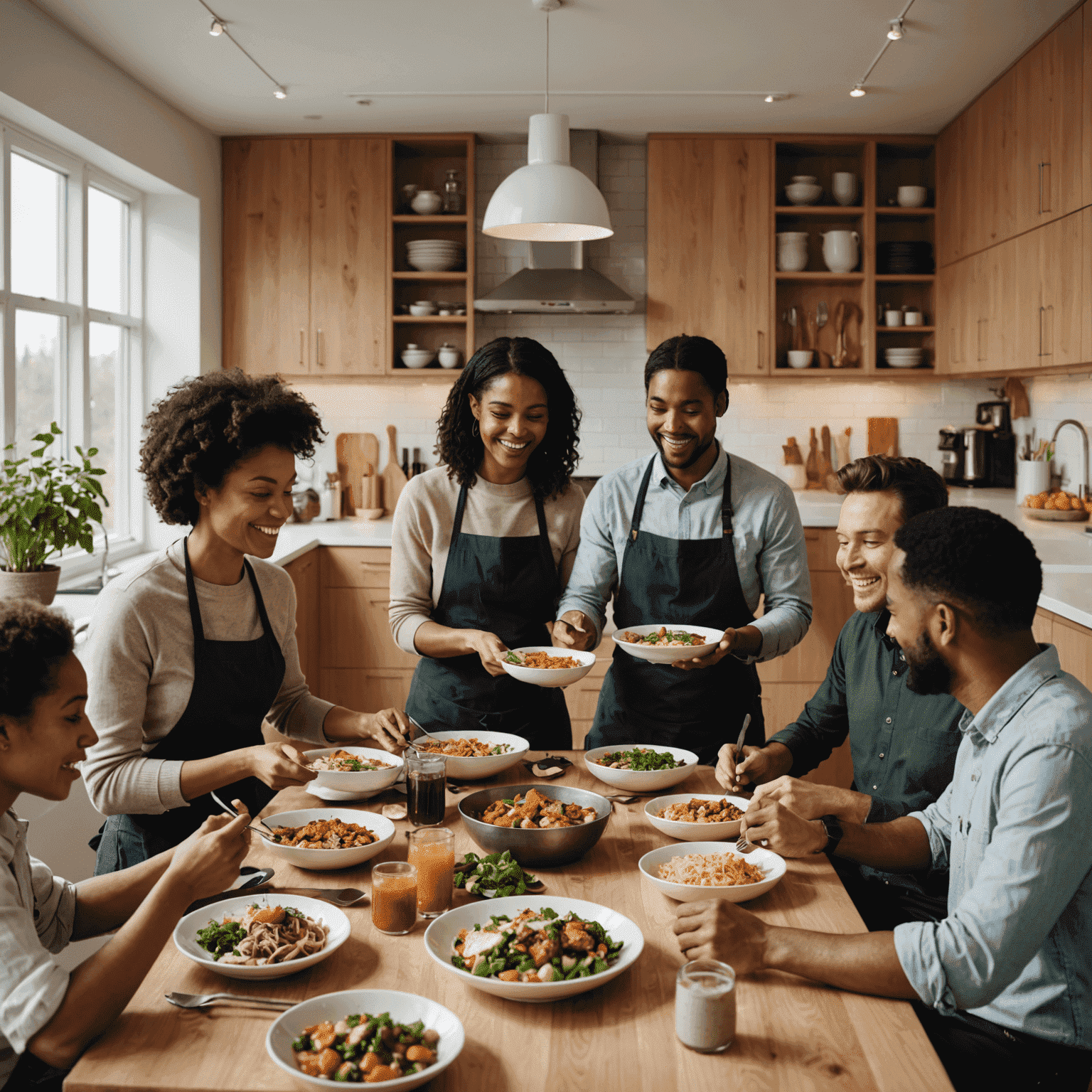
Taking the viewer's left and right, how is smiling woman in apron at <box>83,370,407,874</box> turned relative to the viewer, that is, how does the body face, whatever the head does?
facing the viewer and to the right of the viewer

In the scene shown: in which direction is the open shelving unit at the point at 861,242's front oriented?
toward the camera

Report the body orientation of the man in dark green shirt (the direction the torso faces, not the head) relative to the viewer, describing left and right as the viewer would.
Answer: facing the viewer and to the left of the viewer

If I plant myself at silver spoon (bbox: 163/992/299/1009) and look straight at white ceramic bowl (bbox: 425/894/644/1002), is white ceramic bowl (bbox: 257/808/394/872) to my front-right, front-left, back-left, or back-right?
front-left

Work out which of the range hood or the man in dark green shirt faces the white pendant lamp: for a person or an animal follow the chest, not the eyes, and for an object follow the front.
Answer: the range hood

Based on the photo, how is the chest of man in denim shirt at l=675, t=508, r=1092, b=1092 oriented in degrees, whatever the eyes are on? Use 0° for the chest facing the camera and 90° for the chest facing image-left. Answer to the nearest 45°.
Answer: approximately 90°

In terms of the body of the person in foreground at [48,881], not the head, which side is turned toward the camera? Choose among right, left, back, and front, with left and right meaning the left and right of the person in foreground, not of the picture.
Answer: right

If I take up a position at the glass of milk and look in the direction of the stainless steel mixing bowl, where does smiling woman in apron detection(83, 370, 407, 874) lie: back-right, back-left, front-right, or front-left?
front-left

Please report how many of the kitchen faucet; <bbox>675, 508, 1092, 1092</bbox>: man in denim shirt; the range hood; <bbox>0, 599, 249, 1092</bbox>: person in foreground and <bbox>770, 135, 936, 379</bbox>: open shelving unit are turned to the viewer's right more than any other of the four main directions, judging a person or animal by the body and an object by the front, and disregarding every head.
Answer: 1

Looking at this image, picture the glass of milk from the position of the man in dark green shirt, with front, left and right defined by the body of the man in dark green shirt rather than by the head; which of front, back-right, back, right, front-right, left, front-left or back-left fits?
front-left

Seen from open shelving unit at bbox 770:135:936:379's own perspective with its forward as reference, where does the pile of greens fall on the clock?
The pile of greens is roughly at 12 o'clock from the open shelving unit.

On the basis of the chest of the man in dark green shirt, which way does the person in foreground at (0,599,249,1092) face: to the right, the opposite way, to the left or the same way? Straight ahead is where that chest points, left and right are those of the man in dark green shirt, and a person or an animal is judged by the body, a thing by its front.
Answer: the opposite way

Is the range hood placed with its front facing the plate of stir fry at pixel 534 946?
yes

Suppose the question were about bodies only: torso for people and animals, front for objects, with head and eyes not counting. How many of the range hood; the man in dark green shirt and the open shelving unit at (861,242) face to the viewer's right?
0

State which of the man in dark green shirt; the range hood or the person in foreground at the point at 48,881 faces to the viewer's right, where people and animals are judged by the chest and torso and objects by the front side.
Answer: the person in foreground

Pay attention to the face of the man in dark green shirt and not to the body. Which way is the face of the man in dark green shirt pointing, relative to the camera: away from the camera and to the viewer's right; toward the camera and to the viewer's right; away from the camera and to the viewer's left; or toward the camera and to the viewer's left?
toward the camera and to the viewer's left
